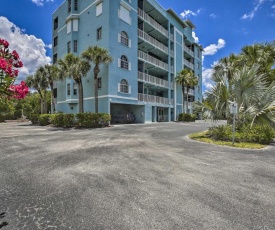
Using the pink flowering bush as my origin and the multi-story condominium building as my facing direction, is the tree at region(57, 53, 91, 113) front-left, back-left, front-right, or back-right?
front-left
